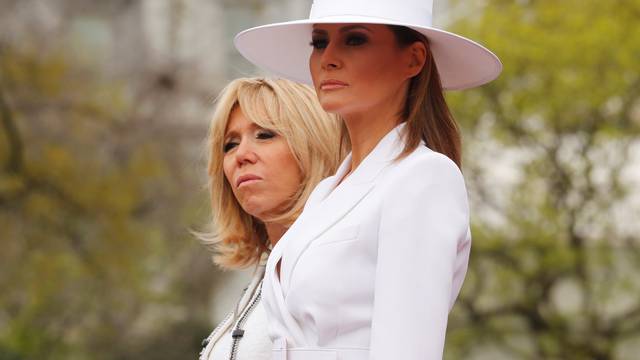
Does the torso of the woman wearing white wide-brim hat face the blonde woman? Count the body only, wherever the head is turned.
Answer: no

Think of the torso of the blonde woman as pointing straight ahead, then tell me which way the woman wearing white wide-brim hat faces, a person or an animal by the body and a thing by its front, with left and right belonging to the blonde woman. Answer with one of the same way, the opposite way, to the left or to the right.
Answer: the same way

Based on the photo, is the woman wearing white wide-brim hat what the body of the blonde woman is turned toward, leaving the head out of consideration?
no

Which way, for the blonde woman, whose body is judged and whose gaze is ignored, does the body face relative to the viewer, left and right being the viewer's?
facing the viewer and to the left of the viewer

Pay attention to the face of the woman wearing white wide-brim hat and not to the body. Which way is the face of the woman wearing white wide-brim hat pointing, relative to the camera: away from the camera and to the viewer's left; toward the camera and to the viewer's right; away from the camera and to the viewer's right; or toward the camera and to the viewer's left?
toward the camera and to the viewer's left

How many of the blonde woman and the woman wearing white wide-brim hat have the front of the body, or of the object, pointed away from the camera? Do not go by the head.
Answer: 0
